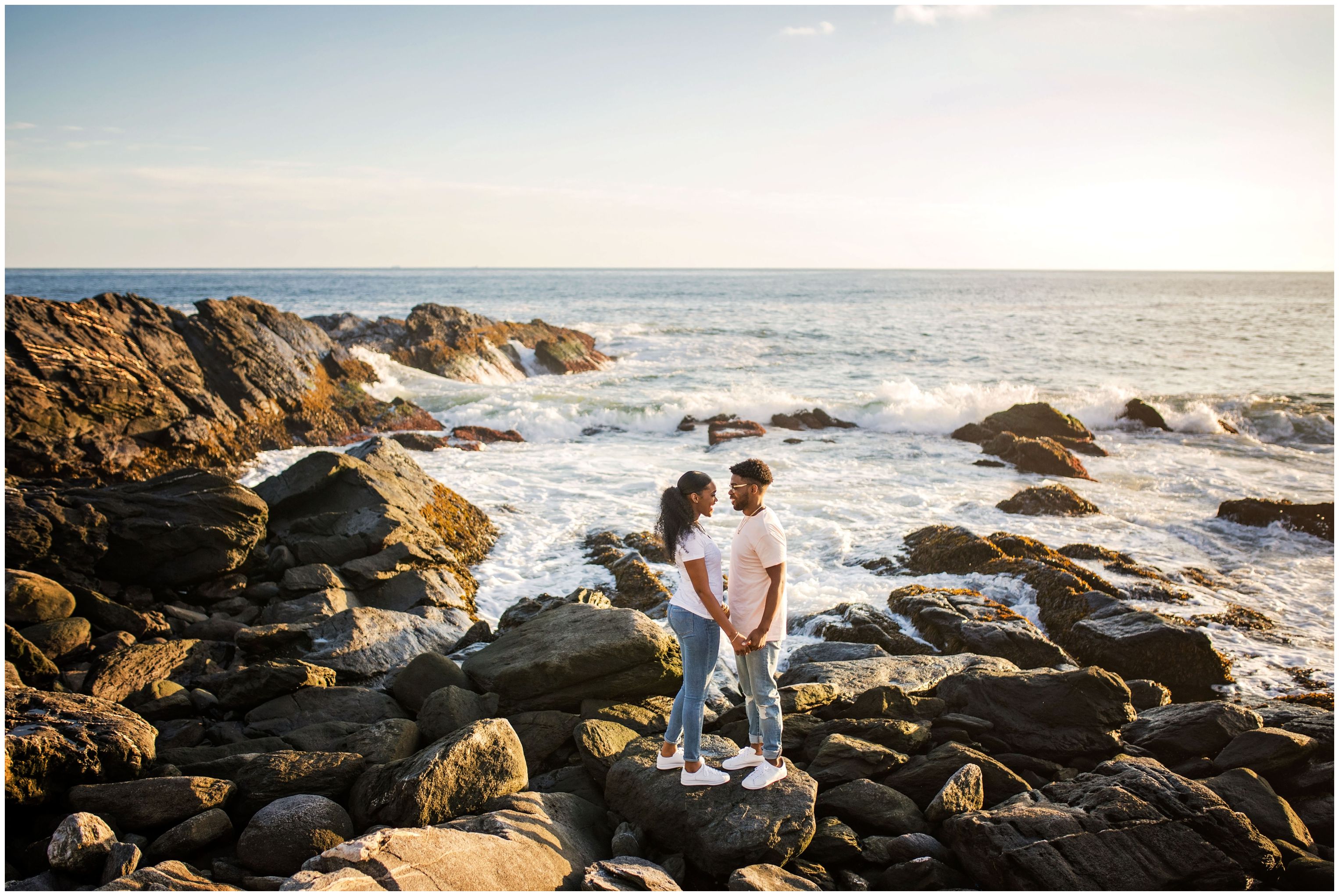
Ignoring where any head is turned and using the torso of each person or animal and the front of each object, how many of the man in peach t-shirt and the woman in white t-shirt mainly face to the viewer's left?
1

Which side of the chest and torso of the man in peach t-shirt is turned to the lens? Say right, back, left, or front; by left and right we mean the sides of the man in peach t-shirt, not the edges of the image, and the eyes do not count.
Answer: left

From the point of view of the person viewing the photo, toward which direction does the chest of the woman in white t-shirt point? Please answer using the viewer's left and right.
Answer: facing to the right of the viewer

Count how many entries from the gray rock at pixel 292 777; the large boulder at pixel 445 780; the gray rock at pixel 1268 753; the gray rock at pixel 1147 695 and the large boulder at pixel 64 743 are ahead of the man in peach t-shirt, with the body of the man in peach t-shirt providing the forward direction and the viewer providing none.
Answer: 3

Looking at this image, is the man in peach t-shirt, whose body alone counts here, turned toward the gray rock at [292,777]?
yes

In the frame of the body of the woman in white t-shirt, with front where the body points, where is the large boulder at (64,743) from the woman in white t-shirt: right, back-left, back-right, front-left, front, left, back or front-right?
back

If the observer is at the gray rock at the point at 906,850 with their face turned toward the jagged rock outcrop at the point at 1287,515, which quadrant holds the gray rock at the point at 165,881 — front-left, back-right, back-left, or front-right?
back-left

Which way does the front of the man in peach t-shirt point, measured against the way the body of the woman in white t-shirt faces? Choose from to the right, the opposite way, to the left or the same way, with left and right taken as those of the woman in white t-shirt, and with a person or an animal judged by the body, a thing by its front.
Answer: the opposite way

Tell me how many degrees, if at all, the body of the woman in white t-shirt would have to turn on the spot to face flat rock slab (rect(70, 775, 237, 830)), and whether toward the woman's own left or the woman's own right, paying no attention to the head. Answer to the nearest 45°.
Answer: approximately 180°

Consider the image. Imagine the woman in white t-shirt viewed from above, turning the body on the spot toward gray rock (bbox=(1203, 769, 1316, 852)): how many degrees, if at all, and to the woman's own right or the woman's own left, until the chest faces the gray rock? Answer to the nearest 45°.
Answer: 0° — they already face it

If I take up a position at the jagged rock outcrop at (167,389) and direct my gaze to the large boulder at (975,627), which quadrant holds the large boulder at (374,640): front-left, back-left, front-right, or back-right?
front-right

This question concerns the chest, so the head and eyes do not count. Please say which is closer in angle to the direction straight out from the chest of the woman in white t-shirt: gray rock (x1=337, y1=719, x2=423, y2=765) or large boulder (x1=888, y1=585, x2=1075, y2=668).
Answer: the large boulder

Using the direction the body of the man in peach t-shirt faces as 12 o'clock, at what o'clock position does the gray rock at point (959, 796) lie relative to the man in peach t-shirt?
The gray rock is roughly at 6 o'clock from the man in peach t-shirt.

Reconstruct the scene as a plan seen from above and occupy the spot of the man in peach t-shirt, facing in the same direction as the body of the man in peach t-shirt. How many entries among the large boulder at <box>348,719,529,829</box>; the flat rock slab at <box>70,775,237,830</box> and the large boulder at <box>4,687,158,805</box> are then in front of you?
3

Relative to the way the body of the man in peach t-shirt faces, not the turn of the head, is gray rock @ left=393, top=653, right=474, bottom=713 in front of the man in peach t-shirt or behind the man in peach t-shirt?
in front

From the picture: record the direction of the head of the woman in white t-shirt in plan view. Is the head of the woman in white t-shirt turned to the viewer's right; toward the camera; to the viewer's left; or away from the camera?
to the viewer's right
